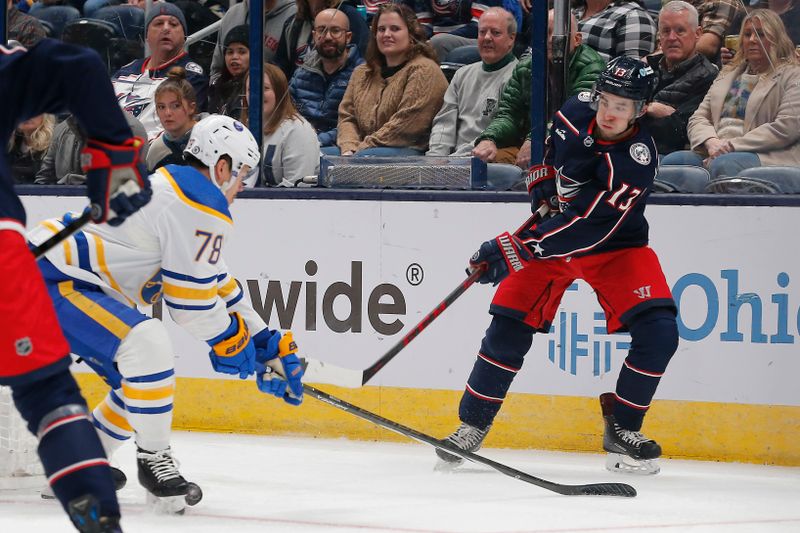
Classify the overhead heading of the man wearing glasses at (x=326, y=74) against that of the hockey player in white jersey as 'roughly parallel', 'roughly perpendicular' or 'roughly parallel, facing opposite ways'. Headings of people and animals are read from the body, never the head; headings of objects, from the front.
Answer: roughly perpendicular

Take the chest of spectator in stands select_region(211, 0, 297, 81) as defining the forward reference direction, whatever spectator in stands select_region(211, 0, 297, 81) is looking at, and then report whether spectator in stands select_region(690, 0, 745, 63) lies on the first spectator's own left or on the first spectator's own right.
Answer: on the first spectator's own left

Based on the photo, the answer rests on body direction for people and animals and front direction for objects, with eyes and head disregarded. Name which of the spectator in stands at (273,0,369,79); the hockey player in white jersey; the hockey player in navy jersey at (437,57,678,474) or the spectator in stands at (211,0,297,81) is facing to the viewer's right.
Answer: the hockey player in white jersey

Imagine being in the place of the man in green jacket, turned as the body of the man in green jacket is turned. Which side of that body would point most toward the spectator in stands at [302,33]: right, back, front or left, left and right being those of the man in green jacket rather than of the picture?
right

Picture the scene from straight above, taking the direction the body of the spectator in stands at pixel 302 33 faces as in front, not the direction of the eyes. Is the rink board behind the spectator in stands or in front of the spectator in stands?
in front

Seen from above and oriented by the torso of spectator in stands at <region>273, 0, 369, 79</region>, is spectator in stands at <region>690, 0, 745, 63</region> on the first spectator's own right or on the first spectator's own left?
on the first spectator's own left

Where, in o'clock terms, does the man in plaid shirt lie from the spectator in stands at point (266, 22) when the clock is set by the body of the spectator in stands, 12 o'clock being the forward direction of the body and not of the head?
The man in plaid shirt is roughly at 10 o'clock from the spectator in stands.

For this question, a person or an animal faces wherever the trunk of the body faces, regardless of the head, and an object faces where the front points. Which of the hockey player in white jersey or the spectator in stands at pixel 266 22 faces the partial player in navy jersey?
the spectator in stands

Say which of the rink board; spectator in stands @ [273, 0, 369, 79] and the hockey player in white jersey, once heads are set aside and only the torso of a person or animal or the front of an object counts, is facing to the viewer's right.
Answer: the hockey player in white jersey

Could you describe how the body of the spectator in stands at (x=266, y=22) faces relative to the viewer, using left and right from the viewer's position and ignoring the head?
facing the viewer

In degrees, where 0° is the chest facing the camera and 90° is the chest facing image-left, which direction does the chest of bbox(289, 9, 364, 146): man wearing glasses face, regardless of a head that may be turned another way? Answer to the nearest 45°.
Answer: approximately 0°

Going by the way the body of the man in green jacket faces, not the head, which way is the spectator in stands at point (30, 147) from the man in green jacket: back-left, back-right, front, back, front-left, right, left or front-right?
front-right

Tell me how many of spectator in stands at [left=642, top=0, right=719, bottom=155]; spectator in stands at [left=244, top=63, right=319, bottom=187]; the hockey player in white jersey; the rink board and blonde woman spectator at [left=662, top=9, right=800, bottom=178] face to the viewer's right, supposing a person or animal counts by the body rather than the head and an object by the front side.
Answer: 1

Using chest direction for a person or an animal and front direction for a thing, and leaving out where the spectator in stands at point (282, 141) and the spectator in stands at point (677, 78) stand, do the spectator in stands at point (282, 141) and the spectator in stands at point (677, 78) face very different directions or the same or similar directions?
same or similar directions

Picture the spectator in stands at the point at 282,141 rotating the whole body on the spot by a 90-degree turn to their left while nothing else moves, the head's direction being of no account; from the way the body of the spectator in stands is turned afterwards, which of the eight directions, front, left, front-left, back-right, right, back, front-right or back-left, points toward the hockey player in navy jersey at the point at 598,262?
front

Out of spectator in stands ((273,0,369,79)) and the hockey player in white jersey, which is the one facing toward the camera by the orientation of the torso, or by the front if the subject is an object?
the spectator in stands

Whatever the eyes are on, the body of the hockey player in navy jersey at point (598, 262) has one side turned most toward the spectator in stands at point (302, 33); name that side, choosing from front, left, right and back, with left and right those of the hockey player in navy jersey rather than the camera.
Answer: right

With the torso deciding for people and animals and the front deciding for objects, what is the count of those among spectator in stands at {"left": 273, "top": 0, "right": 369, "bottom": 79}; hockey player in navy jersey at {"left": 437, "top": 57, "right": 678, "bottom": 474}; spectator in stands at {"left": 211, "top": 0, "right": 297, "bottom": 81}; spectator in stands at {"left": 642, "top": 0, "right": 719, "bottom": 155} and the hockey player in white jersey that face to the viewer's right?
1

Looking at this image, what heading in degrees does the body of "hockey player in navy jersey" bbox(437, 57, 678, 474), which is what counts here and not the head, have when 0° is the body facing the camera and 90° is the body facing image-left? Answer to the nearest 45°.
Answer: approximately 45°
